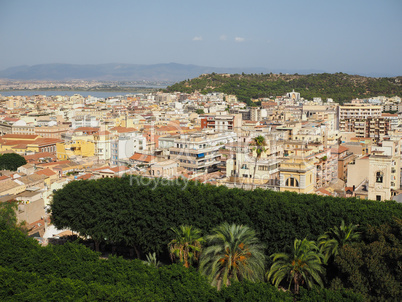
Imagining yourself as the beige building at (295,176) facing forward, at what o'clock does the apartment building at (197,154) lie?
The apartment building is roughly at 5 o'clock from the beige building.

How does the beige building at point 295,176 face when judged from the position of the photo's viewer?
facing the viewer

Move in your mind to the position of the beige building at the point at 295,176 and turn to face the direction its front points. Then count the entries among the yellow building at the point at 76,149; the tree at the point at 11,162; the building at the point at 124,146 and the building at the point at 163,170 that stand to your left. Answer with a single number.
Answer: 0

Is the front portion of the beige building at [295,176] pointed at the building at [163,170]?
no

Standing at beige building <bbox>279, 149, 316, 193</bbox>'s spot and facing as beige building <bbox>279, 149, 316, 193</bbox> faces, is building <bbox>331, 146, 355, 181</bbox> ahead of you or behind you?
behind

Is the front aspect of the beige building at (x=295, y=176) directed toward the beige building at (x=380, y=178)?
no

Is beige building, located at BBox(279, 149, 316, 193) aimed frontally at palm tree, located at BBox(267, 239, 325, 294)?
yes

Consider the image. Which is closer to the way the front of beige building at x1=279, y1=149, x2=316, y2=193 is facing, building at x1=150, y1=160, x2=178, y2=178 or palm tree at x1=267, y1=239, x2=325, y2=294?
the palm tree

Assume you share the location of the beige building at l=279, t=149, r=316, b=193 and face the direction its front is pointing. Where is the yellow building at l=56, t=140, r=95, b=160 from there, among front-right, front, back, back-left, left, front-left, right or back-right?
back-right

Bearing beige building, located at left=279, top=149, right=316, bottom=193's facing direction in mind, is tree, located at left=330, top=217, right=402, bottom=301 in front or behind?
in front

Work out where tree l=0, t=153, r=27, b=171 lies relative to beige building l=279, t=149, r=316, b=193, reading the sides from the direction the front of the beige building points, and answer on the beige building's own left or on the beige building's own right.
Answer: on the beige building's own right

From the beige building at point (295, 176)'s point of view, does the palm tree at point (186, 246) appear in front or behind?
in front

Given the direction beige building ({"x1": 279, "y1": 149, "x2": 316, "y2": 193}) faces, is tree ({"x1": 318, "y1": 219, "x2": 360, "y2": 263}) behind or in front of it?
in front

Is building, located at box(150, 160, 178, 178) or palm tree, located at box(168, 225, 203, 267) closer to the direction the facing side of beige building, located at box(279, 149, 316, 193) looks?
the palm tree

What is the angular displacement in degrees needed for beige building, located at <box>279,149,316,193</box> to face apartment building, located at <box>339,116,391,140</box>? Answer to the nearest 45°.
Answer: approximately 180°

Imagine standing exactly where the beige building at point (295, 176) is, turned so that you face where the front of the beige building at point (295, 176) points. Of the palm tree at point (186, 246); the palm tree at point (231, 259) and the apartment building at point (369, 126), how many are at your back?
1
